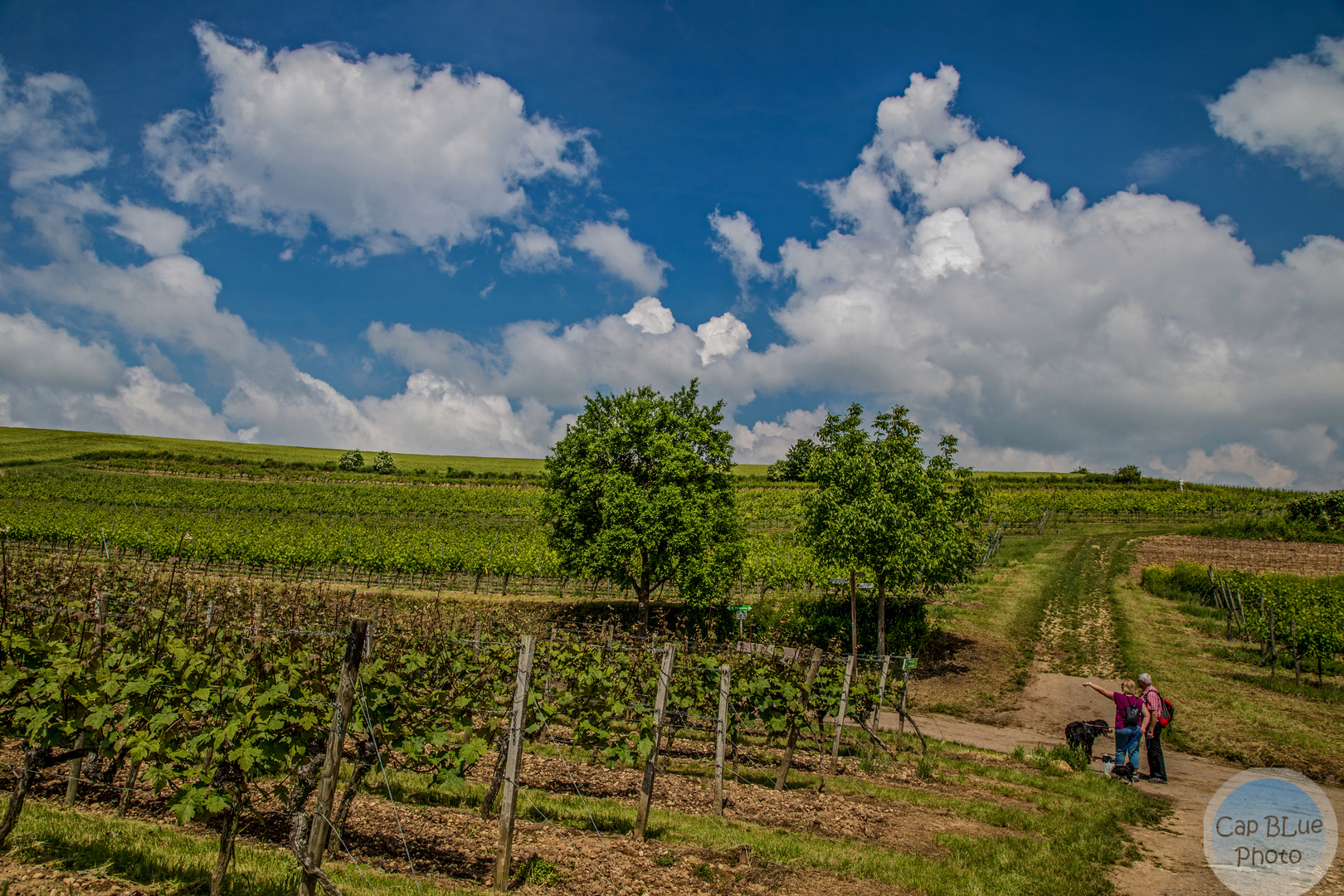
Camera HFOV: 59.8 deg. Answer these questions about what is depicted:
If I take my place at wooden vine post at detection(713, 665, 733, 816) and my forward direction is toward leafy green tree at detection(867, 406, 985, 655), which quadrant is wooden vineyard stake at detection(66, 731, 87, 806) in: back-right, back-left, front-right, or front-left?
back-left

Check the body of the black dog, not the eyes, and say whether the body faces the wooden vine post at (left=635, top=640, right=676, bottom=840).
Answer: no

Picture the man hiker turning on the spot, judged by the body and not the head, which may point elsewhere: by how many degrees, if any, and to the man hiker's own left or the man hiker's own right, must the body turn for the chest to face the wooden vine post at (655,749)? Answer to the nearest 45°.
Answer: approximately 45° to the man hiker's own left

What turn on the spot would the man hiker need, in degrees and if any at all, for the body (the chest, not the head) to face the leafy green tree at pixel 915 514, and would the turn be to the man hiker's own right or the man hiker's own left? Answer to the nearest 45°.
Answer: approximately 45° to the man hiker's own right

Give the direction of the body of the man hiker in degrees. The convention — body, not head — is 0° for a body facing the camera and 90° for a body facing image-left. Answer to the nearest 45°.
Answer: approximately 90°

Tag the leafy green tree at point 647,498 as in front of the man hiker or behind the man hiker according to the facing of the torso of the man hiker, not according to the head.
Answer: in front

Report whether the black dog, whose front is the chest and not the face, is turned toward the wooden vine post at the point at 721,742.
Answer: no

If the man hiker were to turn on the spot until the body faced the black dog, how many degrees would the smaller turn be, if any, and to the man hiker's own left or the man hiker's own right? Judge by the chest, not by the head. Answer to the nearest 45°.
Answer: approximately 45° to the man hiker's own right

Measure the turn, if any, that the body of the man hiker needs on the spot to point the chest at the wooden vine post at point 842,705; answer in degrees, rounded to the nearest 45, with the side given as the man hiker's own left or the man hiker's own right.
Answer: approximately 45° to the man hiker's own left
